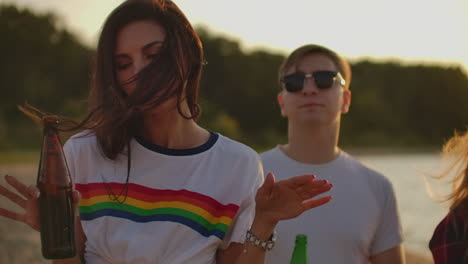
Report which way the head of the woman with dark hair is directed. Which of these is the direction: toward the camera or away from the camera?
toward the camera

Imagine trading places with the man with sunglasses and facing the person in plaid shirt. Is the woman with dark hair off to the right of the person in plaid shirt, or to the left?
right

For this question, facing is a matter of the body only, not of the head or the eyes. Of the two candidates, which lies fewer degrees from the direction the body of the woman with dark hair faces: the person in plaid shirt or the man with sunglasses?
the person in plaid shirt

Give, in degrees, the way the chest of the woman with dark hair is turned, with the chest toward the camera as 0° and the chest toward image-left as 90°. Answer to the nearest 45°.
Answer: approximately 0°

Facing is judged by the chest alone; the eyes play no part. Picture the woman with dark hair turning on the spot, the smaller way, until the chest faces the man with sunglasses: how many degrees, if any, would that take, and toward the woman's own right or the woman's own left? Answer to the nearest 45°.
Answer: approximately 135° to the woman's own left

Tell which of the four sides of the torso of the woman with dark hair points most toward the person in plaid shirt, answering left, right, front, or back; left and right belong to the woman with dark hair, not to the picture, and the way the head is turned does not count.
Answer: left

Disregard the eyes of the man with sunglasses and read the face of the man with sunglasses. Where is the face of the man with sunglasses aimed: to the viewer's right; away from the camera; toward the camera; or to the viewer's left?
toward the camera
